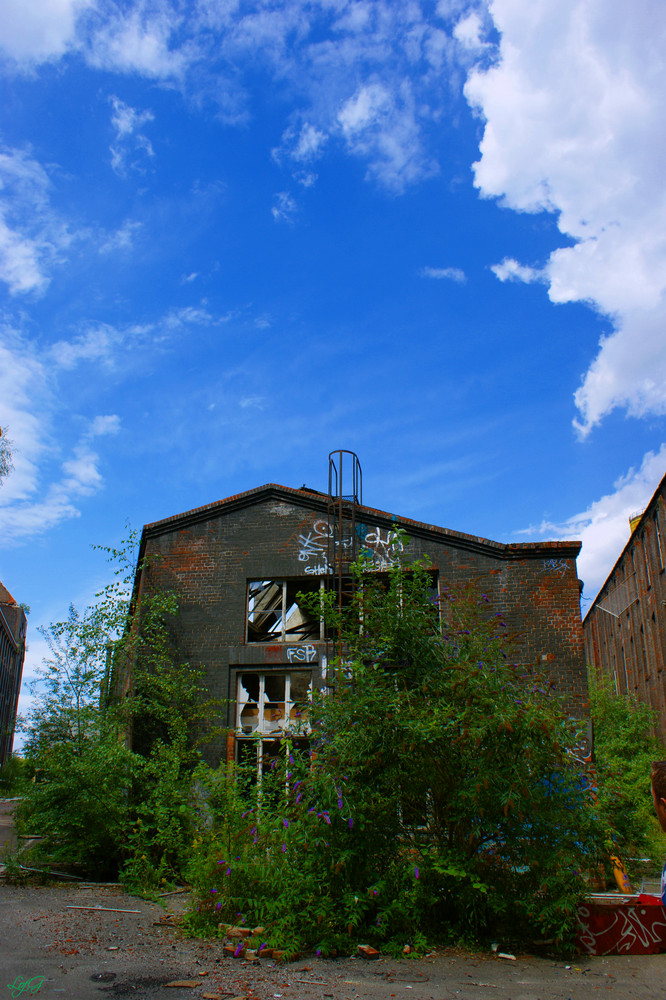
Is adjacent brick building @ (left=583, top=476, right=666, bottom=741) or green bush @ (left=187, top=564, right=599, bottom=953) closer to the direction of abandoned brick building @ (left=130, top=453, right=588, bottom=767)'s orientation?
the green bush

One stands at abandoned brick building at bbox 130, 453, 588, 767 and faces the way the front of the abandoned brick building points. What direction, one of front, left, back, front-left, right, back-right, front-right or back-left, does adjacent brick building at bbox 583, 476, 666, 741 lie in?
back-left

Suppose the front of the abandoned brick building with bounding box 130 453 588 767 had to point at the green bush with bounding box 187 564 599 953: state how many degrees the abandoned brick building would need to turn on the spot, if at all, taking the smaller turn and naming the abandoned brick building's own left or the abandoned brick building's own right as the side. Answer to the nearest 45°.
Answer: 0° — it already faces it

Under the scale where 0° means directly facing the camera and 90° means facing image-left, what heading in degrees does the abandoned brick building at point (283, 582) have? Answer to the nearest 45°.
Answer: approximately 0°

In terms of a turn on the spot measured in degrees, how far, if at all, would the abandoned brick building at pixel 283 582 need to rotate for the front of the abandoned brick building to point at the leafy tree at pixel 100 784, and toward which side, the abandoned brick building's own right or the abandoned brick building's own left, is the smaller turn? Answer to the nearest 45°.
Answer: approximately 45° to the abandoned brick building's own right

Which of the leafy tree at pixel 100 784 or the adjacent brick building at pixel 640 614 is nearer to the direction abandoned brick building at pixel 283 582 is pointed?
the leafy tree
